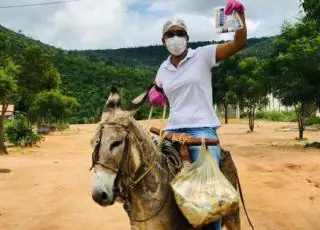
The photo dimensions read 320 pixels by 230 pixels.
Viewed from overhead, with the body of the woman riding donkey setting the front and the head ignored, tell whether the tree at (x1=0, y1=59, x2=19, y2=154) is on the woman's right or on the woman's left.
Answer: on the woman's right

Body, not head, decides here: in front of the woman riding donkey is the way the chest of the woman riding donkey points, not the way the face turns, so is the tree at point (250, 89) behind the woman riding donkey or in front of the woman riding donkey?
behind

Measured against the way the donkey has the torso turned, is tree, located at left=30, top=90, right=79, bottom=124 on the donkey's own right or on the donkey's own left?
on the donkey's own right

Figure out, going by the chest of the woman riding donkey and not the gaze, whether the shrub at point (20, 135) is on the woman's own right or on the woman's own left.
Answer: on the woman's own right

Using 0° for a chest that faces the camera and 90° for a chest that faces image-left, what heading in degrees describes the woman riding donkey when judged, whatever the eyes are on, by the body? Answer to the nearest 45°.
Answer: approximately 45°

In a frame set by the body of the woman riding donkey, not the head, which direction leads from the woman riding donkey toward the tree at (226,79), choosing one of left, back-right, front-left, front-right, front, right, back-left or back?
back-right

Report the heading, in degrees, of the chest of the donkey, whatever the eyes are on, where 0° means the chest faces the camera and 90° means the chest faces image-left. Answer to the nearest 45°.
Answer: approximately 45°
